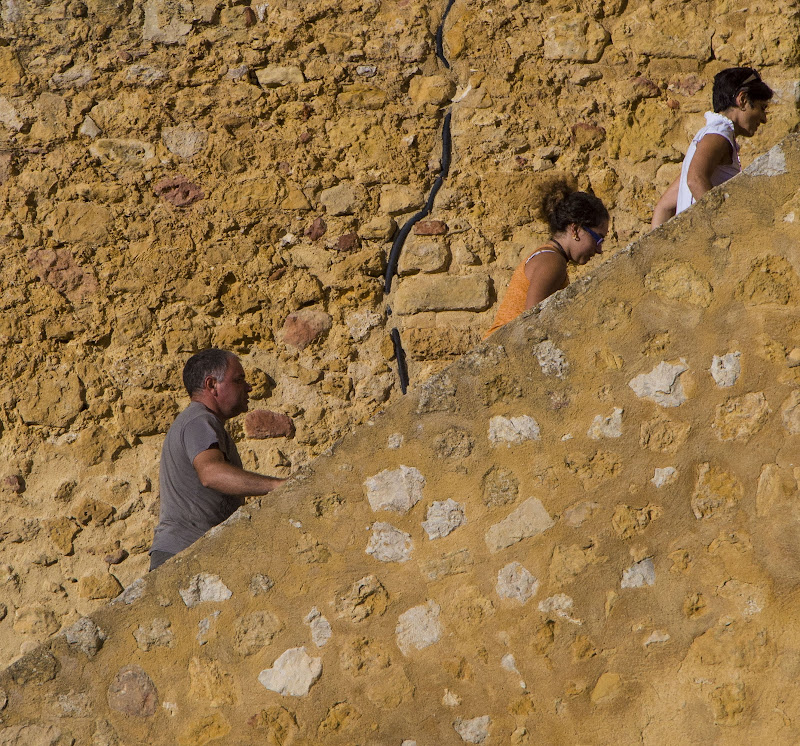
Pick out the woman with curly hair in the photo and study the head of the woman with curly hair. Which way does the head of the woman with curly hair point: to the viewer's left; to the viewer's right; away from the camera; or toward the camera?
to the viewer's right

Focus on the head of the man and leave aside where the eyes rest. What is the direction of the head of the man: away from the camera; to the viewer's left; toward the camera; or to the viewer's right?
to the viewer's right

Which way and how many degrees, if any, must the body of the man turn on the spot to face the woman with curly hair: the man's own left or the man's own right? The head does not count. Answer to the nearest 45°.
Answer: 0° — they already face them

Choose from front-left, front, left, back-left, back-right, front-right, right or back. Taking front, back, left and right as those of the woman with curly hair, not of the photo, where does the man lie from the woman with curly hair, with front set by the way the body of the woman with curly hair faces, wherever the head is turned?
back-right

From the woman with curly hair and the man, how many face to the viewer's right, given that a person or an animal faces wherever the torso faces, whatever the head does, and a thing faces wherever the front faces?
2

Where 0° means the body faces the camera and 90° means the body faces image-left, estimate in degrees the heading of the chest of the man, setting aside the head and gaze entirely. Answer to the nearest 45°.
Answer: approximately 270°

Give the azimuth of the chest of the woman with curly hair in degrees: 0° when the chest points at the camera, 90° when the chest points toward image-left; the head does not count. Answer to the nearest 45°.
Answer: approximately 270°
